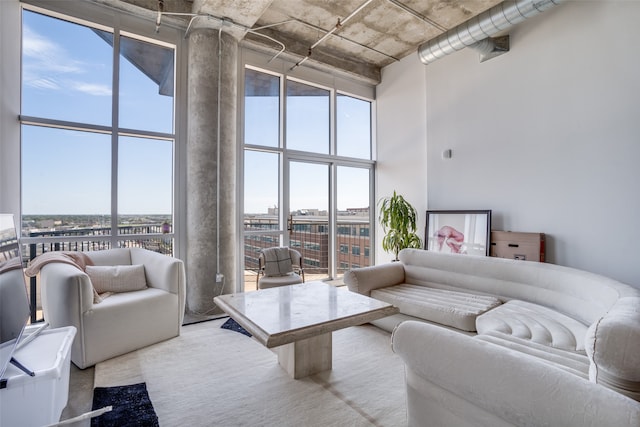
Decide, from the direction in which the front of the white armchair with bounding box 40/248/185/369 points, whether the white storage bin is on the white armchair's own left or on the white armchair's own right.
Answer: on the white armchair's own right

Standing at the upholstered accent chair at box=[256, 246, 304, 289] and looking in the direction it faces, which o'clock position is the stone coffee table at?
The stone coffee table is roughly at 12 o'clock from the upholstered accent chair.

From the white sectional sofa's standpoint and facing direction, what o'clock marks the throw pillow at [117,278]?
The throw pillow is roughly at 12 o'clock from the white sectional sofa.

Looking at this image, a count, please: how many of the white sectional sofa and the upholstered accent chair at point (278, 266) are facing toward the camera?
1

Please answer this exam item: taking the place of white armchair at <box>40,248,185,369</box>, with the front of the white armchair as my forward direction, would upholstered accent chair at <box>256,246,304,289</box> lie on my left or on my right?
on my left

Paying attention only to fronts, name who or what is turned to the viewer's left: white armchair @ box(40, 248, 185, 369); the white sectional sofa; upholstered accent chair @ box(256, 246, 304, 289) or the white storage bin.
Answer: the white sectional sofa

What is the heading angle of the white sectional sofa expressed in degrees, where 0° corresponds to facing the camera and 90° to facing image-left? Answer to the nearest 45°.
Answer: approximately 90°

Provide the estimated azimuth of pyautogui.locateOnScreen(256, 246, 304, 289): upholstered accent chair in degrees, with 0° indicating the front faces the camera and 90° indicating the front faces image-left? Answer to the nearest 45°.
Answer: approximately 0°

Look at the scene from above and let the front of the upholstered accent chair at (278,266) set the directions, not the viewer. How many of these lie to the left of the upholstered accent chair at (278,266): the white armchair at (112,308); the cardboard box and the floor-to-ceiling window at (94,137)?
1
